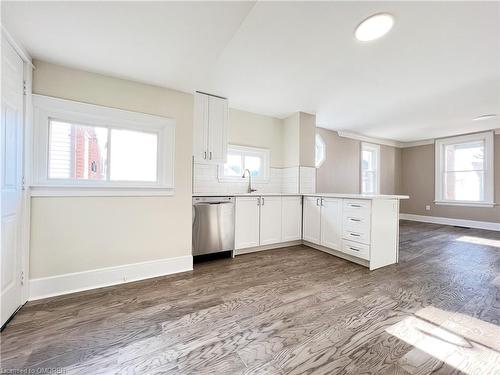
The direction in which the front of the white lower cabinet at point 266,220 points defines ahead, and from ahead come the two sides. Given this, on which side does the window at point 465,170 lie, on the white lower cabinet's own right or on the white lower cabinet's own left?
on the white lower cabinet's own left

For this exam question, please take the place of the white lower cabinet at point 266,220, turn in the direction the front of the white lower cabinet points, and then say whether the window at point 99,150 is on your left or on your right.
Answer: on your right

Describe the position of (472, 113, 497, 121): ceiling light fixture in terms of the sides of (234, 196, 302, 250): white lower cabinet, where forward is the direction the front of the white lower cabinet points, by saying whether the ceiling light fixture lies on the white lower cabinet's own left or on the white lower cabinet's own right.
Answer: on the white lower cabinet's own left

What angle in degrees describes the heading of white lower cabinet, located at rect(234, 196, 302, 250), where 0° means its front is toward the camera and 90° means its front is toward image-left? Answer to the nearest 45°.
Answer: approximately 315°

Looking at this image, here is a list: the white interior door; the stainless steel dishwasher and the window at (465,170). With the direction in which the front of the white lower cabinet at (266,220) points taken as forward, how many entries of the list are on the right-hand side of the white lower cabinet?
2

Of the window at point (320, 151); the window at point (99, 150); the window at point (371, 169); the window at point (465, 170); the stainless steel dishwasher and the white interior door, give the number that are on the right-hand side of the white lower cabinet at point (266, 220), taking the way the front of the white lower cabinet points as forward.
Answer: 3

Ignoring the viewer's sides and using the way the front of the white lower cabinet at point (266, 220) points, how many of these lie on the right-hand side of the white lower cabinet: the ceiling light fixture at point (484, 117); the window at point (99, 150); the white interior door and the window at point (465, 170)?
2

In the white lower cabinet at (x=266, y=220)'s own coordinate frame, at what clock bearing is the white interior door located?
The white interior door is roughly at 3 o'clock from the white lower cabinet.

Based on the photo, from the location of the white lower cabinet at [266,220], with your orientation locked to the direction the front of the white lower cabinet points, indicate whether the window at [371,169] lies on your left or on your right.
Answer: on your left
